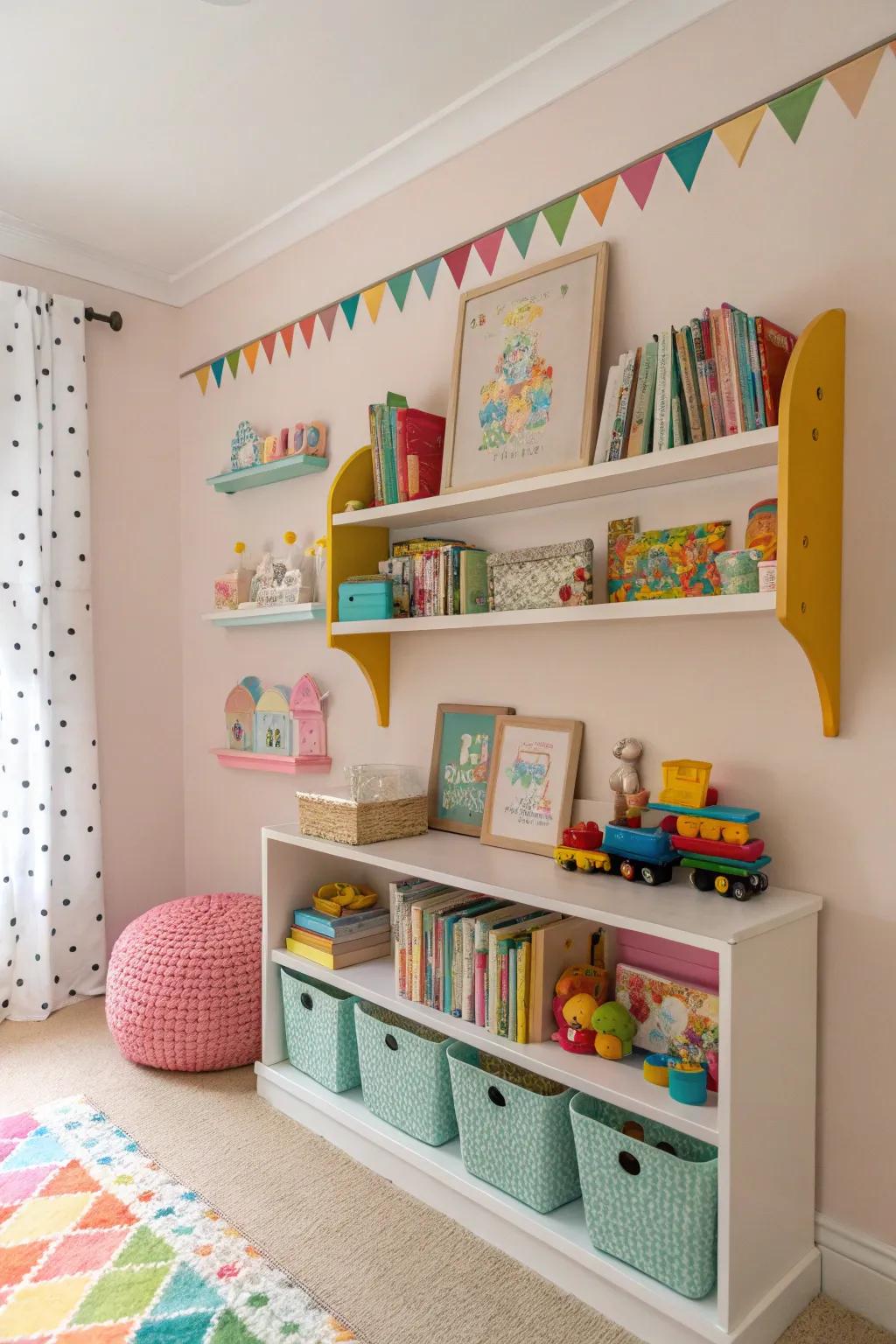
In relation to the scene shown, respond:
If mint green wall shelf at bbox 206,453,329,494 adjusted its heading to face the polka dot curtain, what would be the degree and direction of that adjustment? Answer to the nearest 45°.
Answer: approximately 45° to its right

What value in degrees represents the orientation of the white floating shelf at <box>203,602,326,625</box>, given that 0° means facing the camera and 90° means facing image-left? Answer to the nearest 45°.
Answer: approximately 45°

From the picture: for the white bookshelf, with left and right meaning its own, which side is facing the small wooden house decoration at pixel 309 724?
right

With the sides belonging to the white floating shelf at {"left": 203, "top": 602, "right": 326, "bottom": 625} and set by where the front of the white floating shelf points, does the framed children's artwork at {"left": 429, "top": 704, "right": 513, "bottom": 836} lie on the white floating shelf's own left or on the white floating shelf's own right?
on the white floating shelf's own left
